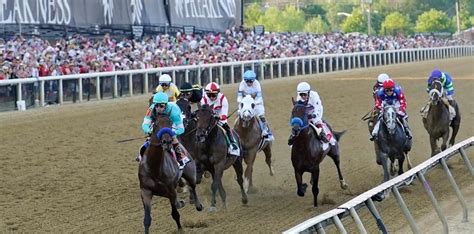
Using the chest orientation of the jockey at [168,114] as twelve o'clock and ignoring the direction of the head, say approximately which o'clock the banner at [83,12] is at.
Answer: The banner is roughly at 6 o'clock from the jockey.

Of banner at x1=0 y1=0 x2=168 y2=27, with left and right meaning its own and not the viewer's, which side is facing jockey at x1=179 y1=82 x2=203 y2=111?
front

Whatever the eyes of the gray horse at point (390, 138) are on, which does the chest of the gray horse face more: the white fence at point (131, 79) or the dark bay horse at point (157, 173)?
the dark bay horse

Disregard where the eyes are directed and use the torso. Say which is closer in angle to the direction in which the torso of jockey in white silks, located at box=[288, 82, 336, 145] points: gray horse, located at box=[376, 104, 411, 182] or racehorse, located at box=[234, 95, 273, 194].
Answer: the racehorse

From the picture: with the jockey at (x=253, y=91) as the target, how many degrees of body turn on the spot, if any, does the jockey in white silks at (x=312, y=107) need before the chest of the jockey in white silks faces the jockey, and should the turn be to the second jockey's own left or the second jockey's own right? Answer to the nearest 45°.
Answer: approximately 90° to the second jockey's own right

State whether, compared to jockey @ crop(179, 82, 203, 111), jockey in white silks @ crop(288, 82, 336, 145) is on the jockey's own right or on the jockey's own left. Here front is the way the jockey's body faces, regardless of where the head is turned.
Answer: on the jockey's own left

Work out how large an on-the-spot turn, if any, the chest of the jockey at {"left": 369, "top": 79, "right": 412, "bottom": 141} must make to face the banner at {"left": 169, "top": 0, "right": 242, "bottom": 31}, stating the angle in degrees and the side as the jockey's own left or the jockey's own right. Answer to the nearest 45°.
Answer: approximately 180°

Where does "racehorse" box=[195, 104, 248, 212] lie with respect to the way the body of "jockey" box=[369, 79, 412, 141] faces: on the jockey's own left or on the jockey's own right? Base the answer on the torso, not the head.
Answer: on the jockey's own right

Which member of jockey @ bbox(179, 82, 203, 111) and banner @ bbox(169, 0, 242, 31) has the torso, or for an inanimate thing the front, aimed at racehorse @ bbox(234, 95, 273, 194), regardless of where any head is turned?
the banner
